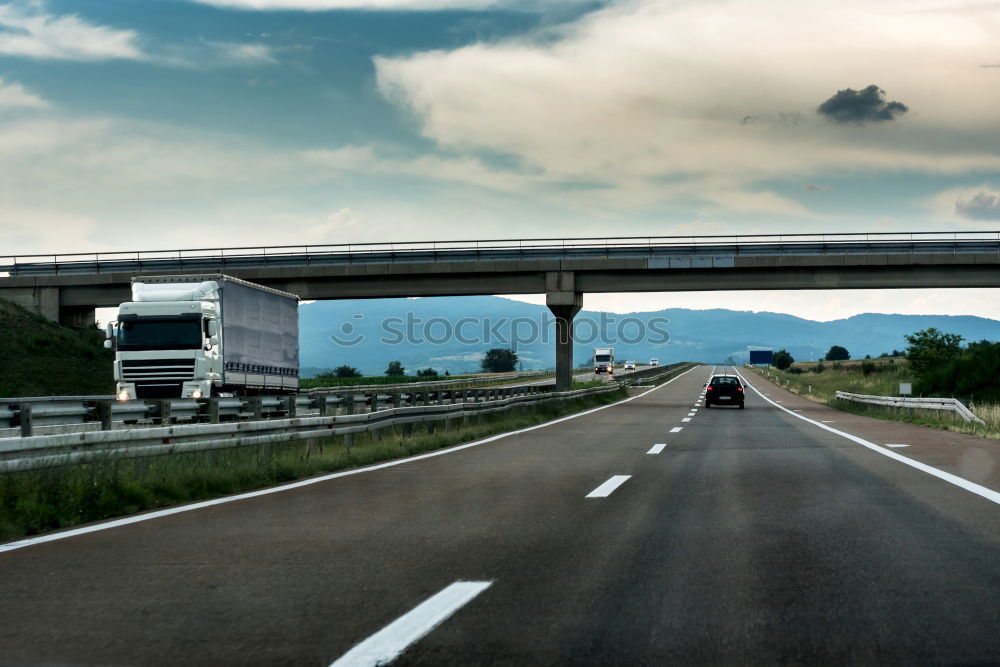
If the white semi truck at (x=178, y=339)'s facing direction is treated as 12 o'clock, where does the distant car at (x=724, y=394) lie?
The distant car is roughly at 8 o'clock from the white semi truck.

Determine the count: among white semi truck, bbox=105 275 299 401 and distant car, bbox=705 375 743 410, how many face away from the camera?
1

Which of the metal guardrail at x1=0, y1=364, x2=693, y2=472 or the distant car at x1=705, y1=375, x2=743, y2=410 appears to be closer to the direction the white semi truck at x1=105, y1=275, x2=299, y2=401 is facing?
the metal guardrail

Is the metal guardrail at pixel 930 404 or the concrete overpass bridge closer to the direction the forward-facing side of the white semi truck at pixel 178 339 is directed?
the metal guardrail

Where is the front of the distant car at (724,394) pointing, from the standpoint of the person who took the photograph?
facing away from the viewer

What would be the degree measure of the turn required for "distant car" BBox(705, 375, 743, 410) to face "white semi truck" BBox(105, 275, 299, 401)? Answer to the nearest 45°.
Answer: approximately 135° to its left

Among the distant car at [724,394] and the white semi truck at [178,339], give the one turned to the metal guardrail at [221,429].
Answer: the white semi truck

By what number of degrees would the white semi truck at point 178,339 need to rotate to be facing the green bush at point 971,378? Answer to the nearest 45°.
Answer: approximately 90° to its left

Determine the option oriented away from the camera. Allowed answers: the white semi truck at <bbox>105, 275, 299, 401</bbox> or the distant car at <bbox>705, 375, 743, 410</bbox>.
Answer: the distant car

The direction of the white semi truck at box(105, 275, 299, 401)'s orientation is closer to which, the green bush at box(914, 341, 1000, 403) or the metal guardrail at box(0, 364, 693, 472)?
the metal guardrail

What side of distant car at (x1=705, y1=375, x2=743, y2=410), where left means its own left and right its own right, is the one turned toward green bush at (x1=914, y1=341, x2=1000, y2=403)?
right

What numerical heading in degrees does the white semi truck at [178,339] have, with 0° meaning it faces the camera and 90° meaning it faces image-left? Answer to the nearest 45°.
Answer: approximately 0°

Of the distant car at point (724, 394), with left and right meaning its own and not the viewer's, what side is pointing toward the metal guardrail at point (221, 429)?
back
